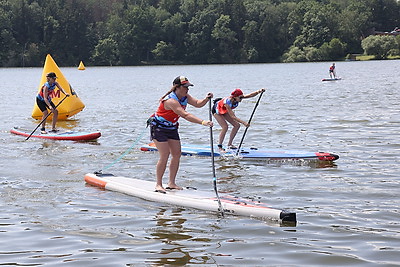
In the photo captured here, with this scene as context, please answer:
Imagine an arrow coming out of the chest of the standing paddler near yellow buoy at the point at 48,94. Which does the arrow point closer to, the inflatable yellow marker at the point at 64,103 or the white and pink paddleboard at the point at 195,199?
the white and pink paddleboard

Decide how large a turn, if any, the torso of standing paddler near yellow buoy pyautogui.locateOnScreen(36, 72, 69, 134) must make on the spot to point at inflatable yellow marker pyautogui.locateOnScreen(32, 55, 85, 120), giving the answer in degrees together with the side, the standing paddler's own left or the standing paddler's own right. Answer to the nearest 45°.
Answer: approximately 135° to the standing paddler's own left

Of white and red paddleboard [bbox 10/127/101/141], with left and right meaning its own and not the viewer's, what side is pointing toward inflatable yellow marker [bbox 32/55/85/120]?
left

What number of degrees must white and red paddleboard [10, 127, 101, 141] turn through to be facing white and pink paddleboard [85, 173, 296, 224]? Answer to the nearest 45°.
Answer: approximately 90° to its right

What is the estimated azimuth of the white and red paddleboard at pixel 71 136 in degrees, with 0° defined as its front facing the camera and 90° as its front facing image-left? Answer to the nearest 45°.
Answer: approximately 270°

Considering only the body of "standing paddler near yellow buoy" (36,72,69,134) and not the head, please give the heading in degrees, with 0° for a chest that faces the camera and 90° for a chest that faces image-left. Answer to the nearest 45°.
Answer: approximately 315°
